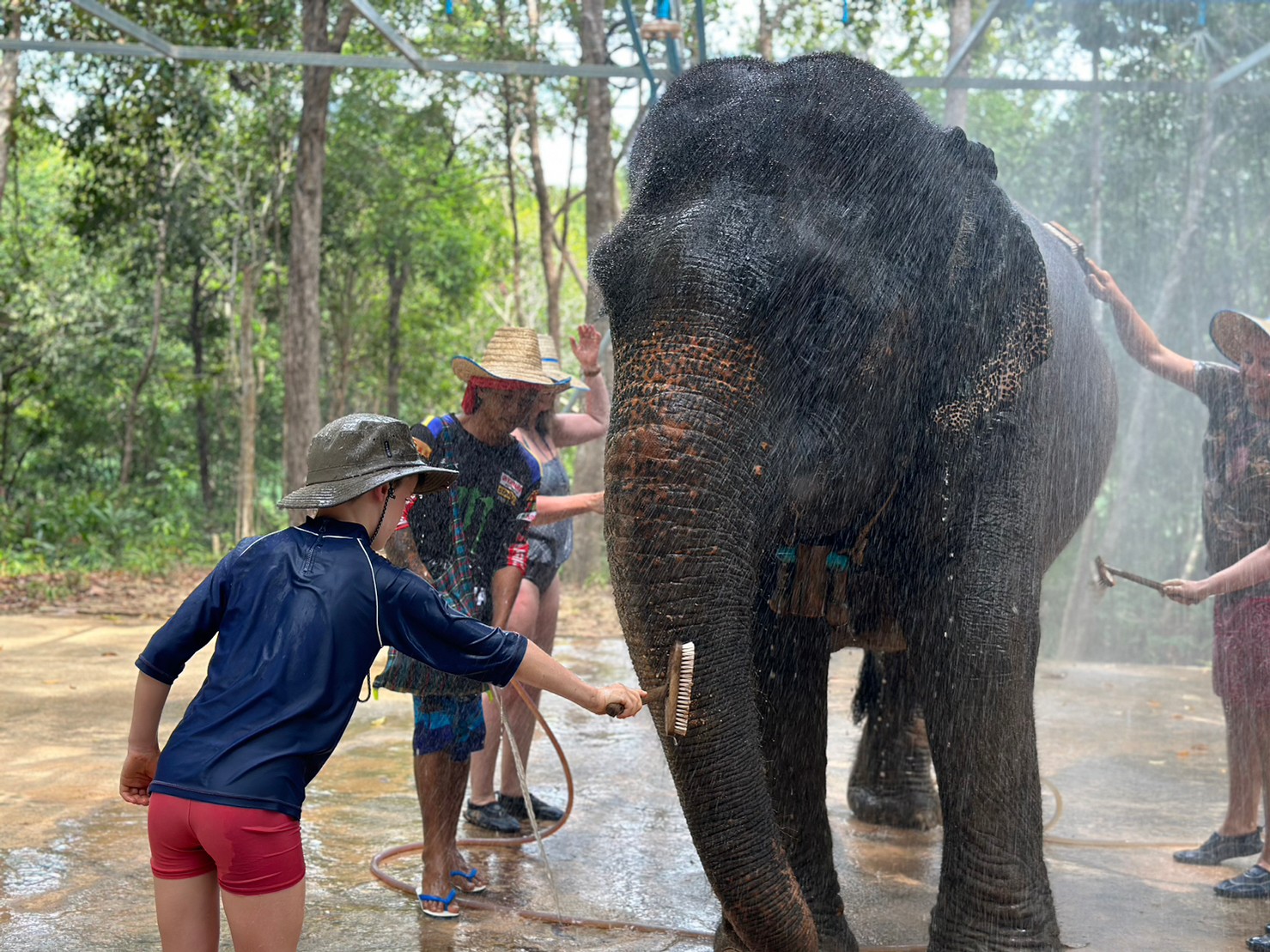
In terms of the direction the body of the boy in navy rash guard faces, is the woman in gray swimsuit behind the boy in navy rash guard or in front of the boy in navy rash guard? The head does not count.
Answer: in front

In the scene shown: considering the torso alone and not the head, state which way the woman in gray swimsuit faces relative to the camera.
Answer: to the viewer's right

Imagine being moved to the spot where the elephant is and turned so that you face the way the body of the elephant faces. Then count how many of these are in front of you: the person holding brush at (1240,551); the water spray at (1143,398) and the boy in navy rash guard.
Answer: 1

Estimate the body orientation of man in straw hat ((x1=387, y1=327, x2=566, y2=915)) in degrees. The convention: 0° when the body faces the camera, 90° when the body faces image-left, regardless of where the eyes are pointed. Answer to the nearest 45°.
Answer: approximately 315°

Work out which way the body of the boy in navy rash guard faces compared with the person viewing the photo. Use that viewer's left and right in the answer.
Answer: facing away from the viewer and to the right of the viewer

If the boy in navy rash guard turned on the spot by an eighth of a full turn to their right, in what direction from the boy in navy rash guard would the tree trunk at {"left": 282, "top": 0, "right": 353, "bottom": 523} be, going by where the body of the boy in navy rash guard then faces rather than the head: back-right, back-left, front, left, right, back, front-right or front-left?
left

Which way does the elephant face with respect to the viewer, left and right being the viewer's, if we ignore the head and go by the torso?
facing the viewer and to the left of the viewer

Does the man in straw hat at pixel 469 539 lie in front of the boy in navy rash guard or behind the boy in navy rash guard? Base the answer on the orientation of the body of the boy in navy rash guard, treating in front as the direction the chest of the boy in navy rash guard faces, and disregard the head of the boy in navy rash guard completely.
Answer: in front

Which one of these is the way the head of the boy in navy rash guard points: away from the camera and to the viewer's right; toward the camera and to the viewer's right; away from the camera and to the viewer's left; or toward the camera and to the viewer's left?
away from the camera and to the viewer's right
